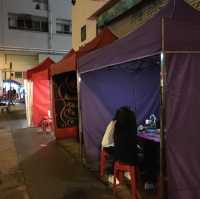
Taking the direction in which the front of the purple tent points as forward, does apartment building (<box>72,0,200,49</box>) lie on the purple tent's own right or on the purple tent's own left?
on the purple tent's own right

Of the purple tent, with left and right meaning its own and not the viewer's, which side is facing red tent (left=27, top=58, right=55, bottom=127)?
right

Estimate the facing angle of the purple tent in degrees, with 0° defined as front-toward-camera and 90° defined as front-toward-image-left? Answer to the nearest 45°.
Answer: approximately 45°

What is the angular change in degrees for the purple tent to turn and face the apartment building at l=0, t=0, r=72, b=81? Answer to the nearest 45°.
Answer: approximately 90° to its right
